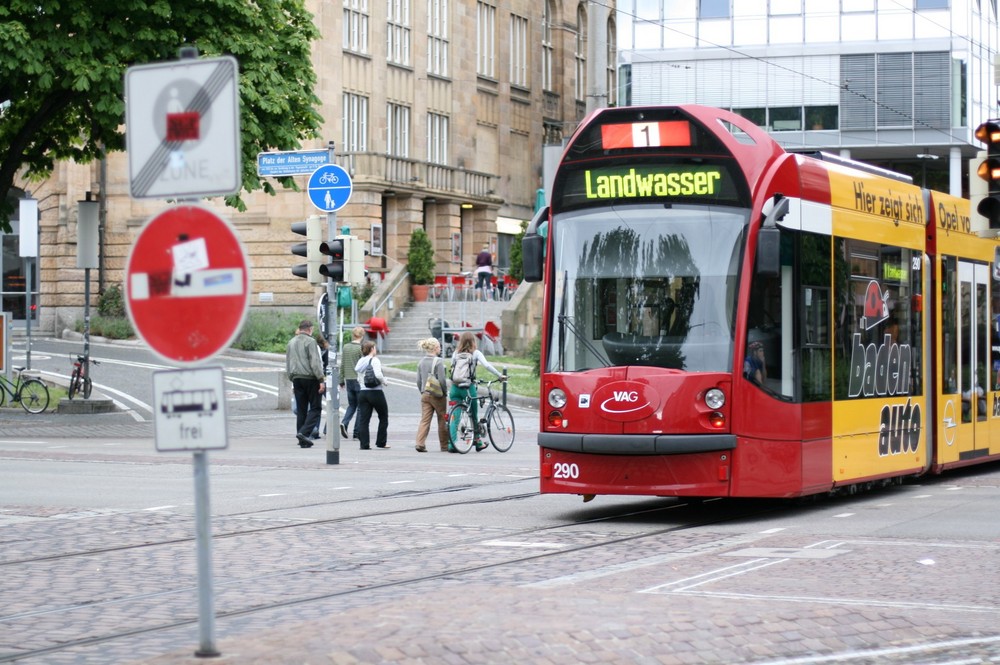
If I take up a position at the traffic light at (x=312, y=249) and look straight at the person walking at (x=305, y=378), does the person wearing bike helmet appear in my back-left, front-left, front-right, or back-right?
back-right

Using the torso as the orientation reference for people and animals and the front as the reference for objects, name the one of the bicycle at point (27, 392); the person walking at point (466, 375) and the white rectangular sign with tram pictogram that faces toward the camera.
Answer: the white rectangular sign with tram pictogram

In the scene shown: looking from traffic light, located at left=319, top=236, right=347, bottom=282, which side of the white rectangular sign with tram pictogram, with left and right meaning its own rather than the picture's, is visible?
back

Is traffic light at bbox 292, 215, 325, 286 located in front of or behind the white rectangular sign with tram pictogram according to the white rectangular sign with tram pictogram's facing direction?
behind

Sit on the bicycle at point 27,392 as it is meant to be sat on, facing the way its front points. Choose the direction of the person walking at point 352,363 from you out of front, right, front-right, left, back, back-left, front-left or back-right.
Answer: back-left

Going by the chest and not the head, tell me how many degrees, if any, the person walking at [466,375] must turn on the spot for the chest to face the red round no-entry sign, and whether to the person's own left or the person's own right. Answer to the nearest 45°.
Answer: approximately 135° to the person's own right

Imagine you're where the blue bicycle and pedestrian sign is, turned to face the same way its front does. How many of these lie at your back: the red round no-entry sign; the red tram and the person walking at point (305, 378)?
1

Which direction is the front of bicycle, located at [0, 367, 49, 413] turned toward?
to the viewer's left

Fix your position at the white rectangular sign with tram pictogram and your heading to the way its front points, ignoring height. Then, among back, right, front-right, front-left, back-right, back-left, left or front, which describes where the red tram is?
back-left

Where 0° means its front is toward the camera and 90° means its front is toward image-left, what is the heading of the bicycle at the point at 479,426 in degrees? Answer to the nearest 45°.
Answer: approximately 225°

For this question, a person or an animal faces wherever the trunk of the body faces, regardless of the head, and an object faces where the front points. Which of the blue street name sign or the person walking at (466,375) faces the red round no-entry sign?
the blue street name sign

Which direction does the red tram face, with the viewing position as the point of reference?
facing the viewer and to the left of the viewer
